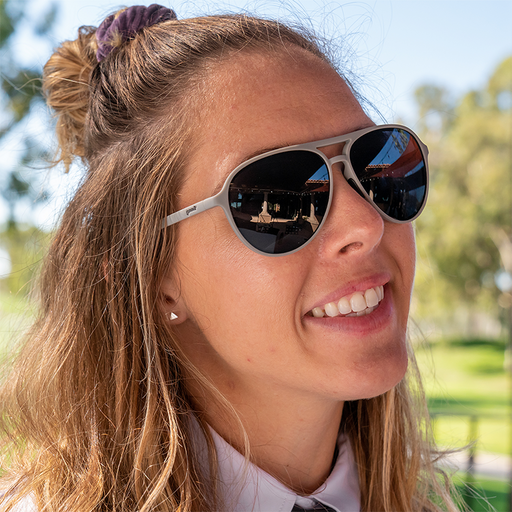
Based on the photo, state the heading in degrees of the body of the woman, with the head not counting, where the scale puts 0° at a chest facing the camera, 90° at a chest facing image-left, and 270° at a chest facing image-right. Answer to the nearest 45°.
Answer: approximately 315°

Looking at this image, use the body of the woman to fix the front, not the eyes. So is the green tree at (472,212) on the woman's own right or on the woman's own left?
on the woman's own left

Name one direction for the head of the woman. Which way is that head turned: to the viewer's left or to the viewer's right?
to the viewer's right
